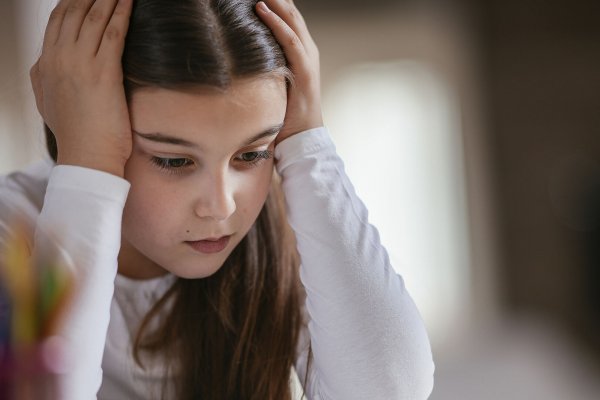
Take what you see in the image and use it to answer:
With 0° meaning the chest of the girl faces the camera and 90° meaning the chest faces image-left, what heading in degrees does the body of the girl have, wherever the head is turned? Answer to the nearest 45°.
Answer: approximately 315°
